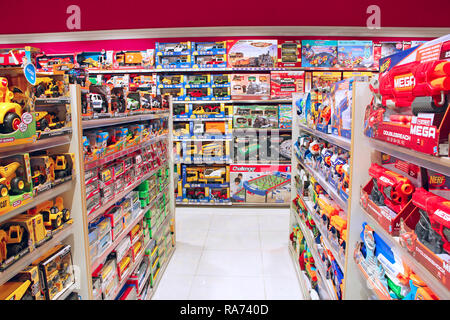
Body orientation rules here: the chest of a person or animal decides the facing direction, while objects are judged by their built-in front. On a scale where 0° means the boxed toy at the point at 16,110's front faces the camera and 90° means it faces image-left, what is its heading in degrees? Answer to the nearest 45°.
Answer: approximately 315°

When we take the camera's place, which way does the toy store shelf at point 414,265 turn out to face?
facing to the left of the viewer

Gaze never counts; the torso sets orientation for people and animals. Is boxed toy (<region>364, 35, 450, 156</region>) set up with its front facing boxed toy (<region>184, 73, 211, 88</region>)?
no

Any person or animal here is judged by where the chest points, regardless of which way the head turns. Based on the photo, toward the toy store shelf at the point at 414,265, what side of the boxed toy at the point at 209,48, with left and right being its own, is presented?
front

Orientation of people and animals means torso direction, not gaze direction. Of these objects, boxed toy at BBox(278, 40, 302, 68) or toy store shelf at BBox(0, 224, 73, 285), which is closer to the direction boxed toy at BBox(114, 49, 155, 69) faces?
the toy store shelf

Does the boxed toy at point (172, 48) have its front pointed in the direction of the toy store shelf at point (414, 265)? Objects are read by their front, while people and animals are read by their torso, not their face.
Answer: yes

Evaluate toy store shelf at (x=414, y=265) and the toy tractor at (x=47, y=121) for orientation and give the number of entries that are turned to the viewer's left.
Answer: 1

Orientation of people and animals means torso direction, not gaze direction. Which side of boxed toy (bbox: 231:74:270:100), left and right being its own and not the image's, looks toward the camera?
front

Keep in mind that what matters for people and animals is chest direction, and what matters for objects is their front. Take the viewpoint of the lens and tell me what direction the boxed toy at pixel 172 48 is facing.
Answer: facing the viewer

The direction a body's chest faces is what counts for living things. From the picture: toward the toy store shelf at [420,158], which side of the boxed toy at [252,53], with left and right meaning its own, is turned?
front

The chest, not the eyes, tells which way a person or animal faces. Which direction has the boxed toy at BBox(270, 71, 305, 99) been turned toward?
toward the camera

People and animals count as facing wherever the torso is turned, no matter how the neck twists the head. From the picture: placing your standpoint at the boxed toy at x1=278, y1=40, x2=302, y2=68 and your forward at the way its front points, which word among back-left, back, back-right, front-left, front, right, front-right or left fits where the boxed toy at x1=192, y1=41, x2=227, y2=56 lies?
right
